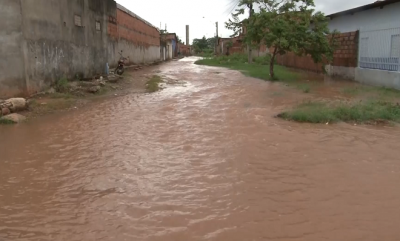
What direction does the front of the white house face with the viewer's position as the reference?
facing the viewer and to the left of the viewer

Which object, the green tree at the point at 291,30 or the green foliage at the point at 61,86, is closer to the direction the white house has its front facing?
the green foliage

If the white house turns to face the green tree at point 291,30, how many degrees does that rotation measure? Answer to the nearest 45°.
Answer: approximately 45° to its right

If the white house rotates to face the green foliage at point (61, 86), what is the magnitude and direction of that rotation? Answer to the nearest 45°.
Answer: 0° — it already faces it

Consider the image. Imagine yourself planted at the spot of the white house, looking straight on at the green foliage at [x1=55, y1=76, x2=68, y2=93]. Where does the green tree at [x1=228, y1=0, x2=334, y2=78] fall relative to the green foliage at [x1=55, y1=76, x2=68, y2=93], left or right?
right
